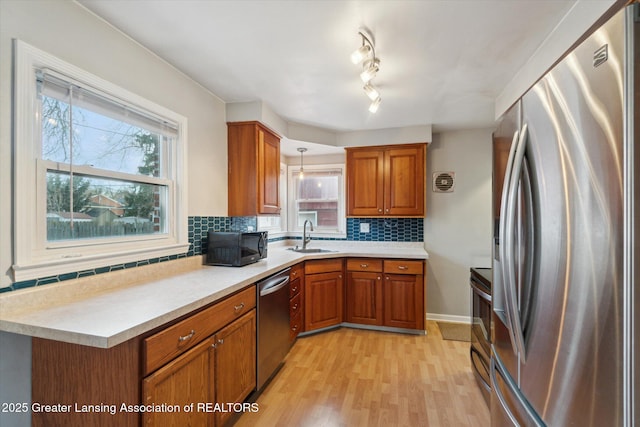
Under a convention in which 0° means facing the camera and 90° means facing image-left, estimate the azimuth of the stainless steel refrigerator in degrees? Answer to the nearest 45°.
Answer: approximately 45°

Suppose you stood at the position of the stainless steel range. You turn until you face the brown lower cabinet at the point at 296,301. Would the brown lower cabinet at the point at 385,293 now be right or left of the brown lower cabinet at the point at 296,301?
right

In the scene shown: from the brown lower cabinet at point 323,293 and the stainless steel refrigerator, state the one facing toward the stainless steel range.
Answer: the brown lower cabinet

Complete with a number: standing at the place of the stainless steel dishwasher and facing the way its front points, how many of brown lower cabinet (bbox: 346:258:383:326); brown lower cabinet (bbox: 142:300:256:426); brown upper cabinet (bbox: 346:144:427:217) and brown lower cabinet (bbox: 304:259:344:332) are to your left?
3

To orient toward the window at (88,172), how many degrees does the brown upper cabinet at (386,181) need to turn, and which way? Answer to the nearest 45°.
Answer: approximately 45° to its right

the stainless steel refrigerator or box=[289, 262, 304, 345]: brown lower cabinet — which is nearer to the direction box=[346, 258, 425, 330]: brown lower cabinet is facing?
the stainless steel refrigerator

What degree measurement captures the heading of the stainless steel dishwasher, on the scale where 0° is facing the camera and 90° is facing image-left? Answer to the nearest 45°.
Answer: approximately 315°

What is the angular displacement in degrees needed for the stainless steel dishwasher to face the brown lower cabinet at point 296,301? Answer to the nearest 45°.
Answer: approximately 135° to its left

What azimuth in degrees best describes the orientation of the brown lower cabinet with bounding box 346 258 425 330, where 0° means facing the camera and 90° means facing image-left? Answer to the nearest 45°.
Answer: approximately 0°

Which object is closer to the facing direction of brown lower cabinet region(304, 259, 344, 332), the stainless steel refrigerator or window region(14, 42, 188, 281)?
the stainless steel refrigerator

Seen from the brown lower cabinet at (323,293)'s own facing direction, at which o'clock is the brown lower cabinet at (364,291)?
the brown lower cabinet at (364,291) is roughly at 10 o'clock from the brown lower cabinet at (323,293).

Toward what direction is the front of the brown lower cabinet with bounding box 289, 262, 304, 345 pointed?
to the viewer's right
